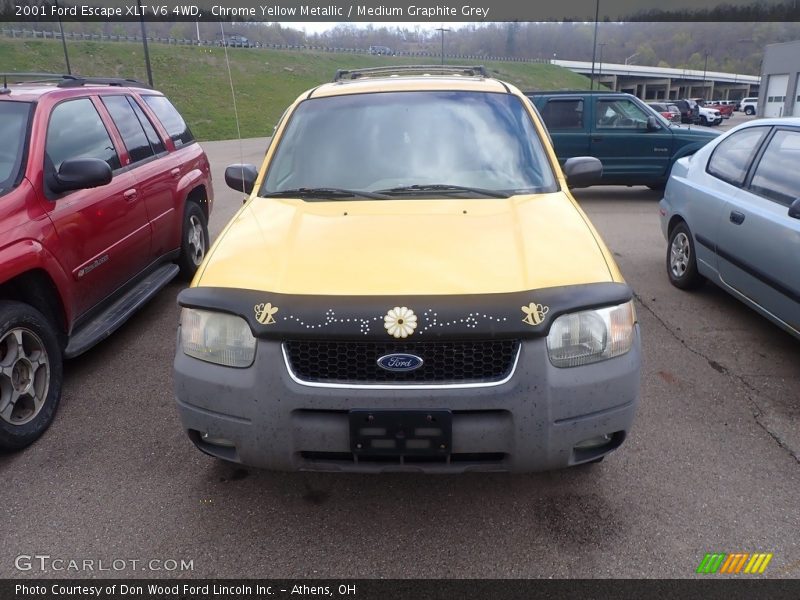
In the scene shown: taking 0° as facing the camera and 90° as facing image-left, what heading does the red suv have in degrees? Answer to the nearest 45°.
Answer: approximately 45°

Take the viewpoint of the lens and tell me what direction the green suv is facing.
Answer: facing to the right of the viewer

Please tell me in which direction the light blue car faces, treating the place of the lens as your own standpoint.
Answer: facing the viewer and to the right of the viewer

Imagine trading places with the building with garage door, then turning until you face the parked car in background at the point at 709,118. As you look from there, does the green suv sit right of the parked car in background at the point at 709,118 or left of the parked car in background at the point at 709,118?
left

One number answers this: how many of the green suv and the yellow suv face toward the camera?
1

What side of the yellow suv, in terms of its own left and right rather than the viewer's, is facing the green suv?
back

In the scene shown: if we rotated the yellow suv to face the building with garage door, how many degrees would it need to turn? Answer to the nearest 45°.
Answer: approximately 135° to its left

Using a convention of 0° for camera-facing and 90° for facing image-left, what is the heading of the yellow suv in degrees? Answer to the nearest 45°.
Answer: approximately 0°

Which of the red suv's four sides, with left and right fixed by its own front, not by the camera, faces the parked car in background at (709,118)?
back

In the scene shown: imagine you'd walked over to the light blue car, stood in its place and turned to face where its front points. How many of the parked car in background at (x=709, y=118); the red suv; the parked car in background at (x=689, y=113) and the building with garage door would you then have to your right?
1

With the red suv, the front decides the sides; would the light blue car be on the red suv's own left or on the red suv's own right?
on the red suv's own left

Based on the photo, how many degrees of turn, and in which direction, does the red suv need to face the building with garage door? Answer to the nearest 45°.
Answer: approximately 180°

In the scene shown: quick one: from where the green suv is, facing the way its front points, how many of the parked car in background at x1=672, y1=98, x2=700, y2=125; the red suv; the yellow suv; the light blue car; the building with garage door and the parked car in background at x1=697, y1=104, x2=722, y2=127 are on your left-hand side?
3

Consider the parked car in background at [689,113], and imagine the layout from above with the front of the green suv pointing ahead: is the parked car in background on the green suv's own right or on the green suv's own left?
on the green suv's own left

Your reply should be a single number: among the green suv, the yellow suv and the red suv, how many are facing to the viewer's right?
1
